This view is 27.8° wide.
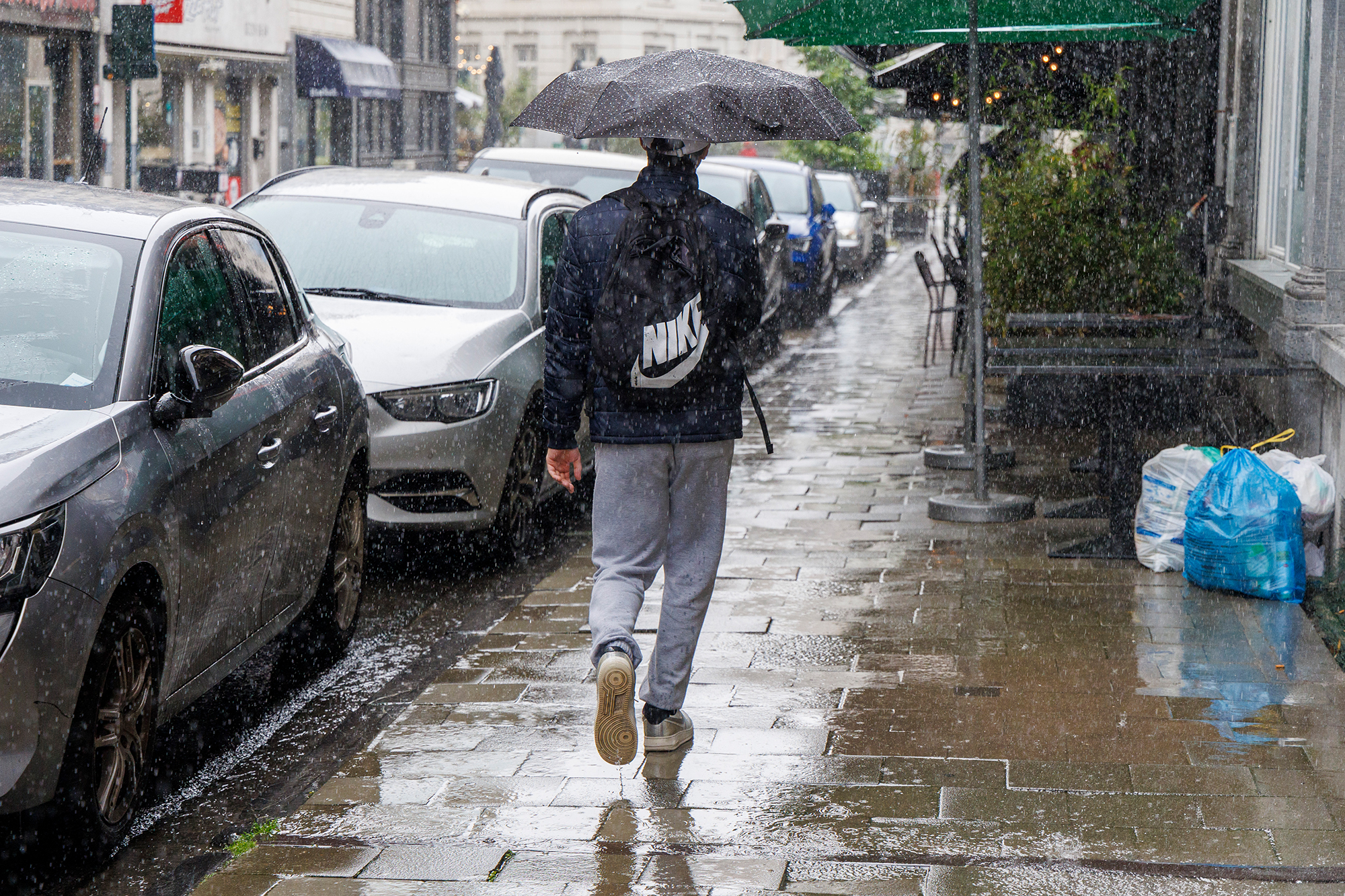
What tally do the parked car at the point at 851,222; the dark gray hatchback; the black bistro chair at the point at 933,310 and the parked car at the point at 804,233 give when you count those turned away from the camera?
0

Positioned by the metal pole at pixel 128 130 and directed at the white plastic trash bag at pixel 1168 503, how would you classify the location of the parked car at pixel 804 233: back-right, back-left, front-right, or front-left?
front-left

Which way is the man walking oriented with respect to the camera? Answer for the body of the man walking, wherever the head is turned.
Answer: away from the camera

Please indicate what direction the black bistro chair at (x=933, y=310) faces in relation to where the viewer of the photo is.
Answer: facing to the right of the viewer

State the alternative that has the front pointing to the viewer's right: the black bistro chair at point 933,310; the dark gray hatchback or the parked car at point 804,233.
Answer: the black bistro chair

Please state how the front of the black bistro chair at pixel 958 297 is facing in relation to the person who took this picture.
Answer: facing to the right of the viewer

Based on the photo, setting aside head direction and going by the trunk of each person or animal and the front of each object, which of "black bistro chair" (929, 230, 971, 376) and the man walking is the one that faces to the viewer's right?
the black bistro chair

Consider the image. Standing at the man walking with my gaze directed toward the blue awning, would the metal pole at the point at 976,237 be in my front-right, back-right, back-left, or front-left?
front-right

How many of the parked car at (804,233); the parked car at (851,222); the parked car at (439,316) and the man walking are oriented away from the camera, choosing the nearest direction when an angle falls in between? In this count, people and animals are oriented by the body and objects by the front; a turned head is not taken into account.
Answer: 1

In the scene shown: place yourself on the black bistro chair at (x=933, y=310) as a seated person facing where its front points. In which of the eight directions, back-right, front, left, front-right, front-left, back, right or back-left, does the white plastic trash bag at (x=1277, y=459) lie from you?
right

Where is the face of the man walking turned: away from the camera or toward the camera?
away from the camera

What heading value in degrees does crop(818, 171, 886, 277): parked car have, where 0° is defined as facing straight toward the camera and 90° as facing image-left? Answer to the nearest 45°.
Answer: approximately 0°

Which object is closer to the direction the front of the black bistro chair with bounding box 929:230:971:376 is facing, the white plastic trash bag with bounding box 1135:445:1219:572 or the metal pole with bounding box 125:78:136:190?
the white plastic trash bag

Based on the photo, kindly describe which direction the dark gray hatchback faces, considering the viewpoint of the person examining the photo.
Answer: facing the viewer and to the left of the viewer

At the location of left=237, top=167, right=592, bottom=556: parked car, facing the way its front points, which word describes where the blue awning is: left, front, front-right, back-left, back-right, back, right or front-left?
back-right
